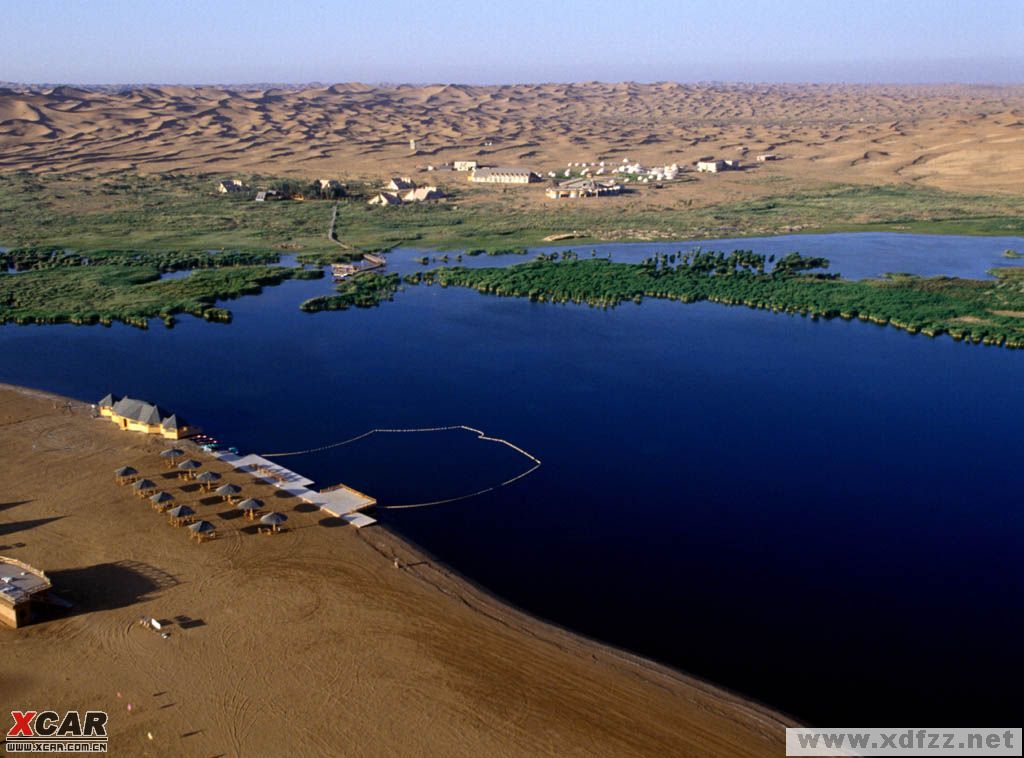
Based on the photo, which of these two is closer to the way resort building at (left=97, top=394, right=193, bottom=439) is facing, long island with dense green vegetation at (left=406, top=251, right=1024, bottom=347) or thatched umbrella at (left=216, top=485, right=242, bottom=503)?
the thatched umbrella

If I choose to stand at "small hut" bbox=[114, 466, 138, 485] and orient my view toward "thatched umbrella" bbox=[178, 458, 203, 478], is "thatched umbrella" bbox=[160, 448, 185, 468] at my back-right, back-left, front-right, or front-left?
front-left

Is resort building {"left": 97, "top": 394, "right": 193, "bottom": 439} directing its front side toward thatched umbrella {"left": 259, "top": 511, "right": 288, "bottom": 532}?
no

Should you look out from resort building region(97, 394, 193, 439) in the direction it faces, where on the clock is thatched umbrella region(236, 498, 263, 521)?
The thatched umbrella is roughly at 10 o'clock from the resort building.

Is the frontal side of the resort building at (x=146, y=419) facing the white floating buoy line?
no

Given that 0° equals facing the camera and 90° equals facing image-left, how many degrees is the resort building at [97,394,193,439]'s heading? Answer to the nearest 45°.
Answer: approximately 45°

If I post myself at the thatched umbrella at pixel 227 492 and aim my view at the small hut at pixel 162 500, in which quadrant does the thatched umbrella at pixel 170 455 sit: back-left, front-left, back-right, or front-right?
front-right

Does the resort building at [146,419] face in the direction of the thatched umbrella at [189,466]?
no

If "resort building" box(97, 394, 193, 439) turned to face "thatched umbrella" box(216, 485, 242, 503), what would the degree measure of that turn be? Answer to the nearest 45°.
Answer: approximately 45° to its left

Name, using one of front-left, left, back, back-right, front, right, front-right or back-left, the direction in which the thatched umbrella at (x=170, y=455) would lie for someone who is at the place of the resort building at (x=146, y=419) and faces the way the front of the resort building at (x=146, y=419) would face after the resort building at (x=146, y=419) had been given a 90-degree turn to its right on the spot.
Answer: back-left

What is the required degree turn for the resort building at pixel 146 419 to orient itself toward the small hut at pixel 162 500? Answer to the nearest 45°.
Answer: approximately 45° to its left
